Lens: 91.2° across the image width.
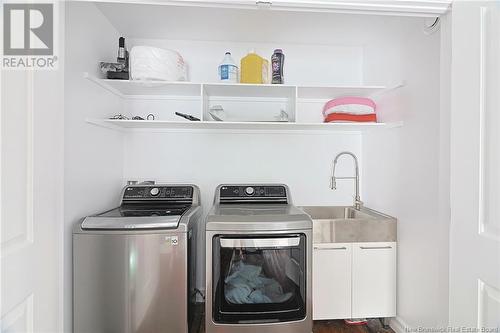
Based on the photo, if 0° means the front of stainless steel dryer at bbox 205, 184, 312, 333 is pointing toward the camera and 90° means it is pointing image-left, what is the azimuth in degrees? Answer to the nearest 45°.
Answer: approximately 0°

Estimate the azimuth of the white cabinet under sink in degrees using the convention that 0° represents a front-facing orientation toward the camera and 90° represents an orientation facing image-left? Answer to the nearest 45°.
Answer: approximately 0°

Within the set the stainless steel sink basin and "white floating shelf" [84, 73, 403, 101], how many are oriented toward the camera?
2
